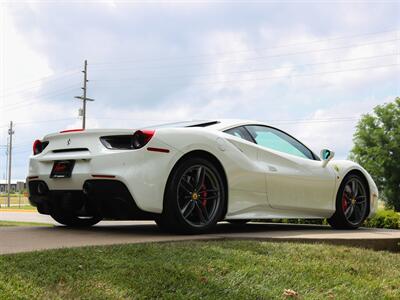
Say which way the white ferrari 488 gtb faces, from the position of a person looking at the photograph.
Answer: facing away from the viewer and to the right of the viewer

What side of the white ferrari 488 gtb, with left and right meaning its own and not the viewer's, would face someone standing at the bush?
front
